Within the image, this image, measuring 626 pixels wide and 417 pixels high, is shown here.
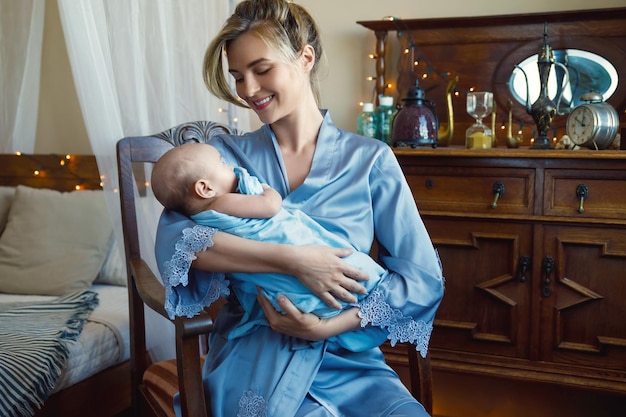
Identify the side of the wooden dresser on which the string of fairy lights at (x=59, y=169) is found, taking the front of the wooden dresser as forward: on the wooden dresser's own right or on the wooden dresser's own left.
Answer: on the wooden dresser's own right

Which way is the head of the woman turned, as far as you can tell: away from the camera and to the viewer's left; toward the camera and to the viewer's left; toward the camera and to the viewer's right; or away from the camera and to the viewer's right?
toward the camera and to the viewer's left

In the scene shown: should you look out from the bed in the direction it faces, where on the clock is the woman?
The woman is roughly at 10 o'clock from the bed.

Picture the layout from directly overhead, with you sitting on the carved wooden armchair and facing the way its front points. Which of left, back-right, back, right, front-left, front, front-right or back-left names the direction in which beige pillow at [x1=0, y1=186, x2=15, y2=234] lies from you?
back

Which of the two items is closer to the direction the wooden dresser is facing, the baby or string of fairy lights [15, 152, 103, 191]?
the baby

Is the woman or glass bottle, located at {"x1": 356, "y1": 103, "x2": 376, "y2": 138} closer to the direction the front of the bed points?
the woman

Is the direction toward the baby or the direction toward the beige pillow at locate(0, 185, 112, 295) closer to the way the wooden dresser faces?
the baby

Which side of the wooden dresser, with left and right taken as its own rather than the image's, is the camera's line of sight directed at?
front

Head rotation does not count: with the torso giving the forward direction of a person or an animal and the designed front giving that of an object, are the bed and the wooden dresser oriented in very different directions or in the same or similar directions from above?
same or similar directions

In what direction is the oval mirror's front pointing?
toward the camera

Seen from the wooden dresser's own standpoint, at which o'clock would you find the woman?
The woman is roughly at 1 o'clock from the wooden dresser.

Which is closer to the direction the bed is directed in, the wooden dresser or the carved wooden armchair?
the carved wooden armchair

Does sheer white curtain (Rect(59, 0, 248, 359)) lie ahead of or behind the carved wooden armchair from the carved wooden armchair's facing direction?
behind

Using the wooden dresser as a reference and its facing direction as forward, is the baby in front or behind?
in front
